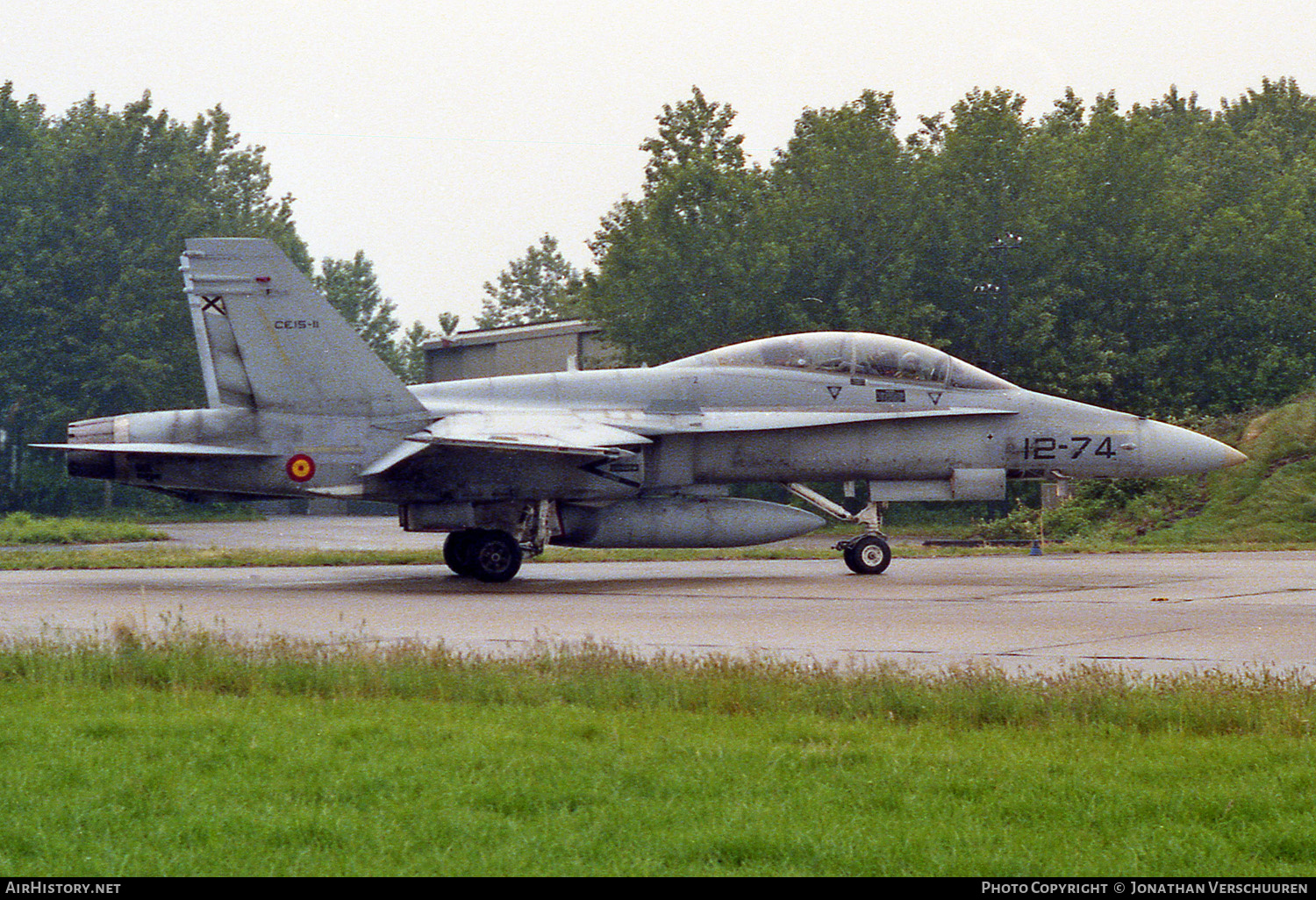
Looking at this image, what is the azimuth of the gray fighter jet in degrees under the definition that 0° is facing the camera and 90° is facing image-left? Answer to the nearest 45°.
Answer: approximately 270°

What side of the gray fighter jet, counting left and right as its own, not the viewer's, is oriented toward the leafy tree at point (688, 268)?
left

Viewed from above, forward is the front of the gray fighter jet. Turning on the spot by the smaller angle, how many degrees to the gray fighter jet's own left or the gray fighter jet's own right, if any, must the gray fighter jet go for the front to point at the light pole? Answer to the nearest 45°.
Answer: approximately 45° to the gray fighter jet's own left
